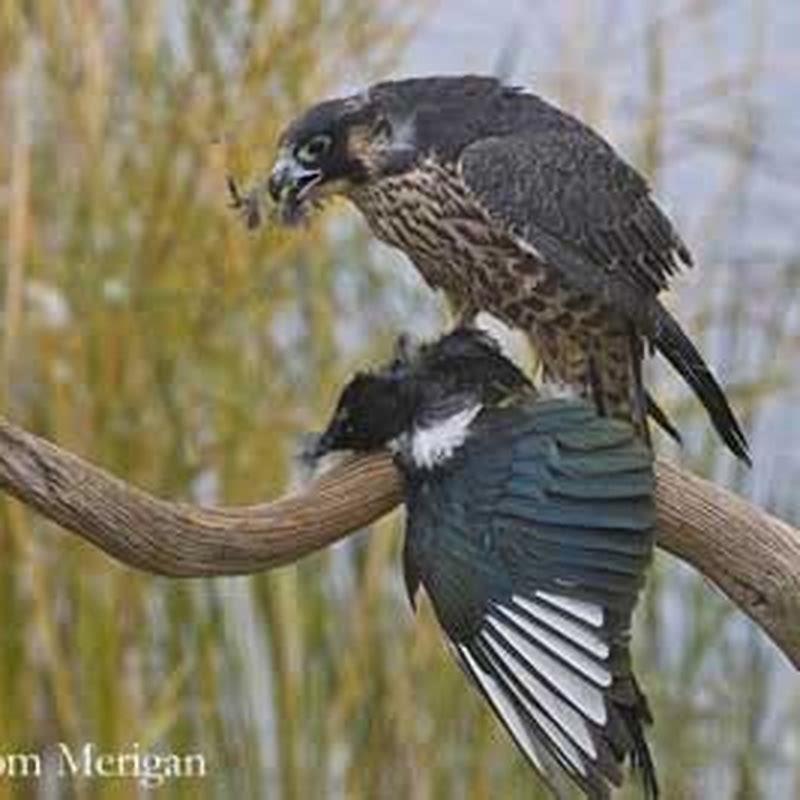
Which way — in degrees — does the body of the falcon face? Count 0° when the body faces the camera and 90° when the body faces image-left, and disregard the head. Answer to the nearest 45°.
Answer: approximately 90°
